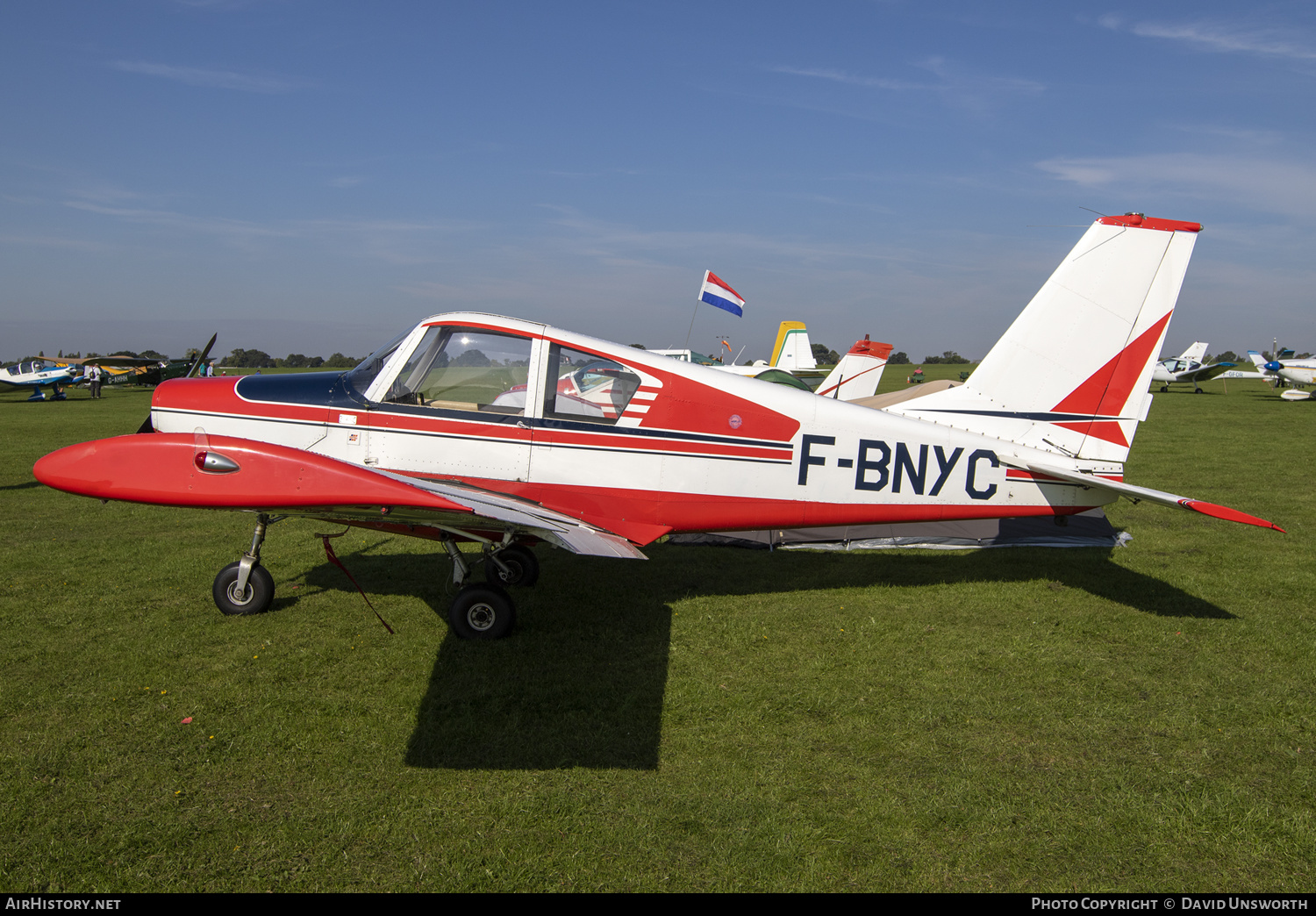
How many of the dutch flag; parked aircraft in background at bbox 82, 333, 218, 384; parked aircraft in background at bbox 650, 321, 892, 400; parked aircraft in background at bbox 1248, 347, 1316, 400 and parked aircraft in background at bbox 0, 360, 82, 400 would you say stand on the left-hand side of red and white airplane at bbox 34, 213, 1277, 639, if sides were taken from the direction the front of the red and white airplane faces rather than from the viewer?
0

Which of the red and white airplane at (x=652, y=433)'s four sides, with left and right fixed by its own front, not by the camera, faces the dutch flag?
right

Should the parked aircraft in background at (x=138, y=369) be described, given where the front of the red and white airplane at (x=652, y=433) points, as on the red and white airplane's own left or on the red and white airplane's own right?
on the red and white airplane's own right

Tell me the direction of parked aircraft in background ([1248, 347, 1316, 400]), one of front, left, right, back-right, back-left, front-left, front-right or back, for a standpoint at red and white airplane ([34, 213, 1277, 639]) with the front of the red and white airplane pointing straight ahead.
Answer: back-right

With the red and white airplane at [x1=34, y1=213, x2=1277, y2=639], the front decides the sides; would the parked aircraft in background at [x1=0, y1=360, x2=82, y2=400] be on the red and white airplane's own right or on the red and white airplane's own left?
on the red and white airplane's own right

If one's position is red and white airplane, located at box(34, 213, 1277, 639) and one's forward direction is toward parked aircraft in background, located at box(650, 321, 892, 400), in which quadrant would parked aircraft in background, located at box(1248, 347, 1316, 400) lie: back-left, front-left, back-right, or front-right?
front-right

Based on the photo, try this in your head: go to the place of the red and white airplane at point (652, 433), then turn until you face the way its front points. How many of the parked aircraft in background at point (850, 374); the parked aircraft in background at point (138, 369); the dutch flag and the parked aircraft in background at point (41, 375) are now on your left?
0

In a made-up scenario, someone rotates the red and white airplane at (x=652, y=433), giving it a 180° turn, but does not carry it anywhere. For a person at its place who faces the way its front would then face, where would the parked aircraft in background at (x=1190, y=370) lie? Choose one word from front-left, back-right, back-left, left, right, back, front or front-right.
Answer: front-left

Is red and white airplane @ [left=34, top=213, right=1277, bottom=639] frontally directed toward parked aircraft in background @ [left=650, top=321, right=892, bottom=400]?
no

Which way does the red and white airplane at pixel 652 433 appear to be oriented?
to the viewer's left

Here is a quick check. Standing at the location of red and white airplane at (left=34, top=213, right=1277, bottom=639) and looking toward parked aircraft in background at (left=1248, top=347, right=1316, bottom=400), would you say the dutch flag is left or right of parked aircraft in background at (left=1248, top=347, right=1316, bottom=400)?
left

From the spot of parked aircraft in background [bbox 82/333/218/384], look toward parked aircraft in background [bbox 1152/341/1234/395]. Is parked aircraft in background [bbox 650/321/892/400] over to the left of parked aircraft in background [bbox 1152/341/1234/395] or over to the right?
right
